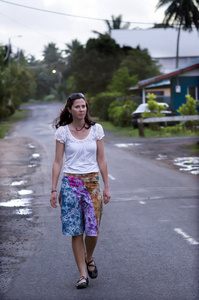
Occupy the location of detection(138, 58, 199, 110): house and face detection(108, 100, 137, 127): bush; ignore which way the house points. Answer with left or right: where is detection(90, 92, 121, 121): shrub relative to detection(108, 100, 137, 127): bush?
right

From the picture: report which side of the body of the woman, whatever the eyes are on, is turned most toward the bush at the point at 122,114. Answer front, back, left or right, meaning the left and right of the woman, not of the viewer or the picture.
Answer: back

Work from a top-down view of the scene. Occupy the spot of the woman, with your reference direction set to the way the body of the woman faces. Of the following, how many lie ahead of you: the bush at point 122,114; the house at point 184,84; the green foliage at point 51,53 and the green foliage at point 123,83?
0

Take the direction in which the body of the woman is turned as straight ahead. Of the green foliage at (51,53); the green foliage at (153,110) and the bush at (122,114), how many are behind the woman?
3

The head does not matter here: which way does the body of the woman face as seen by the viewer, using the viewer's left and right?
facing the viewer

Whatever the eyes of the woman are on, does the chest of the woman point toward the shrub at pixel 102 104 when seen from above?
no

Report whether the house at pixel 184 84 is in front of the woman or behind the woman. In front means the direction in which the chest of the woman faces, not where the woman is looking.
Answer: behind

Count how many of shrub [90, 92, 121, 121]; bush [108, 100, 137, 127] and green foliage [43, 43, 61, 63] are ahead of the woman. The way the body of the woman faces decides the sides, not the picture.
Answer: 0

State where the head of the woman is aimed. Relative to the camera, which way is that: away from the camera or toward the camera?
toward the camera

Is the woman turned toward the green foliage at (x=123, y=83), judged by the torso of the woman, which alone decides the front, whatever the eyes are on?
no

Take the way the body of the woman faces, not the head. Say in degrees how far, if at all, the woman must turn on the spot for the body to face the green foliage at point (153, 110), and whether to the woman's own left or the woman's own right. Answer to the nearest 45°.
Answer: approximately 180°

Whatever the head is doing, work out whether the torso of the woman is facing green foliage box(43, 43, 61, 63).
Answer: no
